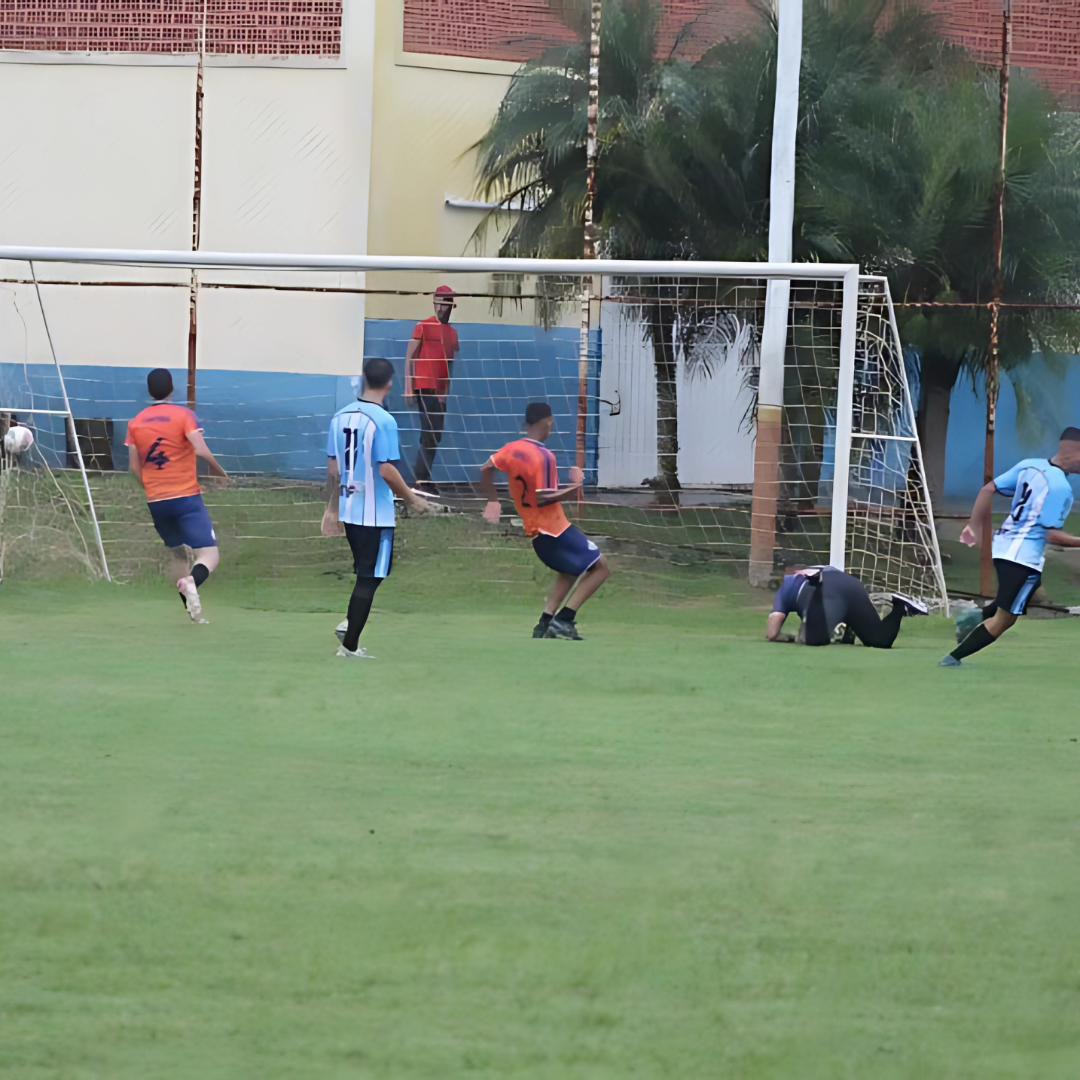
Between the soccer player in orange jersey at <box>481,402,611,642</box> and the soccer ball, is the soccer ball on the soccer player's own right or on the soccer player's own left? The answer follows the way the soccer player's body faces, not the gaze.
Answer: on the soccer player's own left

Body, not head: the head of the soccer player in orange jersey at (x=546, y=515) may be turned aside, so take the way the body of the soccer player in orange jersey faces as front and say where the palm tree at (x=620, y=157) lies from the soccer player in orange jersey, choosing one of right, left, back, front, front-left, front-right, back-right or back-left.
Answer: front-left

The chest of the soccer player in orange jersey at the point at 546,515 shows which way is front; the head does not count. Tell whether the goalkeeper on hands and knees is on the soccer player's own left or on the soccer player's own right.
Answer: on the soccer player's own right

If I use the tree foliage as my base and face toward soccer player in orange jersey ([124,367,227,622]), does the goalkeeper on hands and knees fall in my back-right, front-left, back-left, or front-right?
front-left

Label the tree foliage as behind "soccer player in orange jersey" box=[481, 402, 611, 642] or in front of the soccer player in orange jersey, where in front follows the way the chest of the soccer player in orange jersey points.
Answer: in front

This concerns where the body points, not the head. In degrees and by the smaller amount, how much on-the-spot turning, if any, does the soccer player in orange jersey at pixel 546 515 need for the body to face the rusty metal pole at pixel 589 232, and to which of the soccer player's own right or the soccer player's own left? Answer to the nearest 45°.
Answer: approximately 45° to the soccer player's own left

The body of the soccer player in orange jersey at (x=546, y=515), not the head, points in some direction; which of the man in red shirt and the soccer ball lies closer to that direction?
the man in red shirt

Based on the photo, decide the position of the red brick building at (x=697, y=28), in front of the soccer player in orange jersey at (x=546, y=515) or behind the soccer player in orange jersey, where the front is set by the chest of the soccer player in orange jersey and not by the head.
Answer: in front

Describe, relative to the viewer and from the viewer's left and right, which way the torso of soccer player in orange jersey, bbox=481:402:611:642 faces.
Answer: facing away from the viewer and to the right of the viewer

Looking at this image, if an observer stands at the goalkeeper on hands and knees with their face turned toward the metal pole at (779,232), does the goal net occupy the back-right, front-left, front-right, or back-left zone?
front-left

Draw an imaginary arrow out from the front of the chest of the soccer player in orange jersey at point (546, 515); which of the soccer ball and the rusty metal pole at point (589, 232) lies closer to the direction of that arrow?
the rusty metal pole
